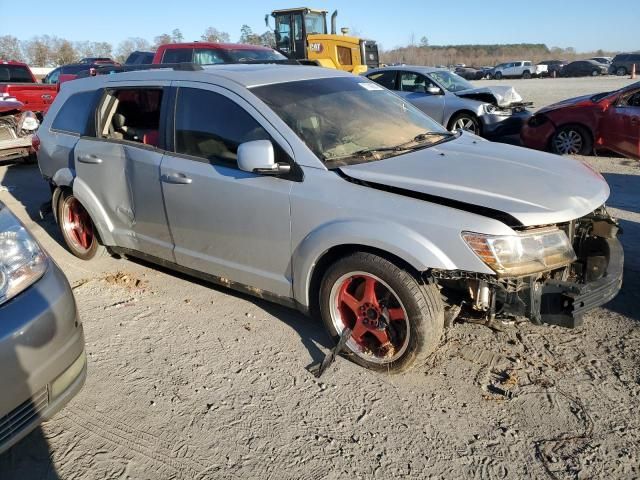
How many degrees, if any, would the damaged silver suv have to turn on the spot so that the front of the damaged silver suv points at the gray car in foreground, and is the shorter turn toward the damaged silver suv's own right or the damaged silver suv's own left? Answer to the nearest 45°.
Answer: approximately 90° to the damaged silver suv's own right

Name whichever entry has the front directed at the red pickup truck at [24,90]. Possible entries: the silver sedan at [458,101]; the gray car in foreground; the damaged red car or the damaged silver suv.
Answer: the damaged red car

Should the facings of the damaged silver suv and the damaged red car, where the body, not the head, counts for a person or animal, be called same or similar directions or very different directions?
very different directions

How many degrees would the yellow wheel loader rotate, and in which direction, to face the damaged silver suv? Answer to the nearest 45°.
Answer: approximately 135° to its left

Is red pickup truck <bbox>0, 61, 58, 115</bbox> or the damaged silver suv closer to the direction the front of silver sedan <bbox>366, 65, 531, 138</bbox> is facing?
the damaged silver suv

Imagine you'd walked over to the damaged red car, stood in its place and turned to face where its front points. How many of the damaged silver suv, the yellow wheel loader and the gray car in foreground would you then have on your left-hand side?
2

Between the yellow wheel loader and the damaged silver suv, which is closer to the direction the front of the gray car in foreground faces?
the damaged silver suv

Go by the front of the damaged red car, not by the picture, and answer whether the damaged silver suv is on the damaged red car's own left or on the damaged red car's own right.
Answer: on the damaged red car's own left

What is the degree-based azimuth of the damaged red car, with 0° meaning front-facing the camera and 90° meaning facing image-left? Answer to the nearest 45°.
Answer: approximately 90°

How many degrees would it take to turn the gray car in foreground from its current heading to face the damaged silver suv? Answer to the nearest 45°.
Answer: approximately 45° to its left

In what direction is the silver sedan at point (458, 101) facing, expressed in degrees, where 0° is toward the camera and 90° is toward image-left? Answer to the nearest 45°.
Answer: approximately 315°

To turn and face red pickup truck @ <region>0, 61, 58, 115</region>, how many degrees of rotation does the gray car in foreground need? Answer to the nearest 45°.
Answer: approximately 135° to its left

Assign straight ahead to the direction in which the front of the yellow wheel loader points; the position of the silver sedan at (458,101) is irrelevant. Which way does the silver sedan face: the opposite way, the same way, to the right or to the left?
the opposite way
